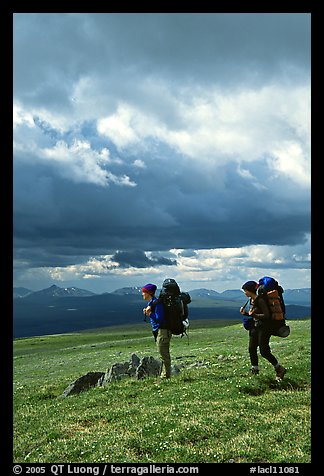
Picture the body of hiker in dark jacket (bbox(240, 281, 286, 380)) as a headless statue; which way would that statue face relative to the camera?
to the viewer's left

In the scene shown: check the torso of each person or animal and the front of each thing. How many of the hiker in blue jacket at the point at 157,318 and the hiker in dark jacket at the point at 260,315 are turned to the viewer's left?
2

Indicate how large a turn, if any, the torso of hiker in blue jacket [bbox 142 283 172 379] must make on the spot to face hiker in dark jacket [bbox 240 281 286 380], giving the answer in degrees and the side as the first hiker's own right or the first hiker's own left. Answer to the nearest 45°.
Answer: approximately 135° to the first hiker's own left

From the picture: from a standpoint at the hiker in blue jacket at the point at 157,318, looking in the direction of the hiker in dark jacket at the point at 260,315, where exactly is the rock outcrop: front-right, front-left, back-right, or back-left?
back-right

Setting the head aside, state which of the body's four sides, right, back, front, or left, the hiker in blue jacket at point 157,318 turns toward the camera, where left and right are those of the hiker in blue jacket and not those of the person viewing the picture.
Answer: left

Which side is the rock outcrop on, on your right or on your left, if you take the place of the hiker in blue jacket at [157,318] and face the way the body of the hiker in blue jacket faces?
on your left

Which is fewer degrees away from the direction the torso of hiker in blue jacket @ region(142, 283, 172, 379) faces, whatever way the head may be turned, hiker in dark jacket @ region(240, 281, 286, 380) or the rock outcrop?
the rock outcrop
